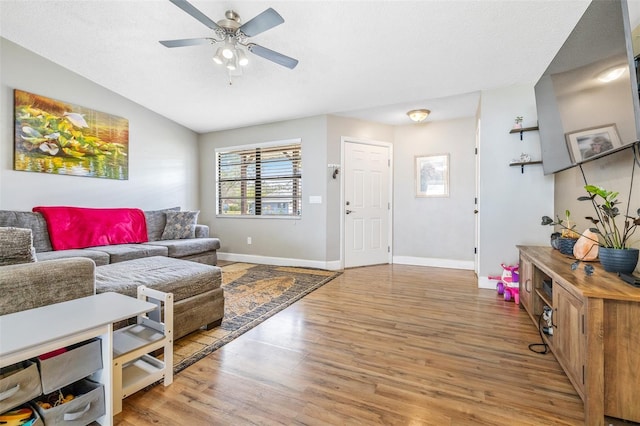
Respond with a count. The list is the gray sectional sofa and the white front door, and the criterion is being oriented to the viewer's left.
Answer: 0

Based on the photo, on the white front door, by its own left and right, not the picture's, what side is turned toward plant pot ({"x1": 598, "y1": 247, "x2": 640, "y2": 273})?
front

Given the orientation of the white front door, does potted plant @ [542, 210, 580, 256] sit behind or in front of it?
in front

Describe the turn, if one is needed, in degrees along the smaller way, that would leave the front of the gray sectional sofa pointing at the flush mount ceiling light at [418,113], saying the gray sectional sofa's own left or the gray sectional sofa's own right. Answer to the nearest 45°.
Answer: approximately 45° to the gray sectional sofa's own left

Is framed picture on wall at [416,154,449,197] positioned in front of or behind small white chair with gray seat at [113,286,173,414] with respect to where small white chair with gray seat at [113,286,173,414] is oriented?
behind

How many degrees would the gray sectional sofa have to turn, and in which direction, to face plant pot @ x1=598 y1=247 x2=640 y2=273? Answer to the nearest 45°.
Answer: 0° — it already faces it

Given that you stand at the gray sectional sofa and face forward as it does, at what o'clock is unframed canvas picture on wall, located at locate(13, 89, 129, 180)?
The unframed canvas picture on wall is roughly at 7 o'clock from the gray sectional sofa.

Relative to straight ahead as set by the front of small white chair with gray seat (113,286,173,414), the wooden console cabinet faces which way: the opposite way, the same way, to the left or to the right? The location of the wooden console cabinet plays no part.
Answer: to the right

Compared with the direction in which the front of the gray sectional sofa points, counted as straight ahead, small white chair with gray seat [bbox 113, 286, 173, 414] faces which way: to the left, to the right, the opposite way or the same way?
to the right

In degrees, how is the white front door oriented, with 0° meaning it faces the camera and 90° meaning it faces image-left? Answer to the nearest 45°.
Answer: approximately 315°

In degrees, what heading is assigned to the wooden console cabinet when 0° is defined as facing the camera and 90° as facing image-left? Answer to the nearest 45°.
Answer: approximately 45°

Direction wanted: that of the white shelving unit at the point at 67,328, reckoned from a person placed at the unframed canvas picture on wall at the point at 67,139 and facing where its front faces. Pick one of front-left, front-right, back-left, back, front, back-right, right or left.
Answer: front-right

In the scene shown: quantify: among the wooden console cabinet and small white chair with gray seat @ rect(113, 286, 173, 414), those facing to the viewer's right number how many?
0

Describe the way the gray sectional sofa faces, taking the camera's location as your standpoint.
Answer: facing the viewer and to the right of the viewer

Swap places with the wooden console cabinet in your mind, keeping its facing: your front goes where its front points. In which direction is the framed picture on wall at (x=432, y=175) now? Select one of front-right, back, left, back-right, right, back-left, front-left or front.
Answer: right

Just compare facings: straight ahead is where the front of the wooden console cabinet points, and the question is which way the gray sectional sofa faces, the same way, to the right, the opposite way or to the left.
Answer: the opposite way
